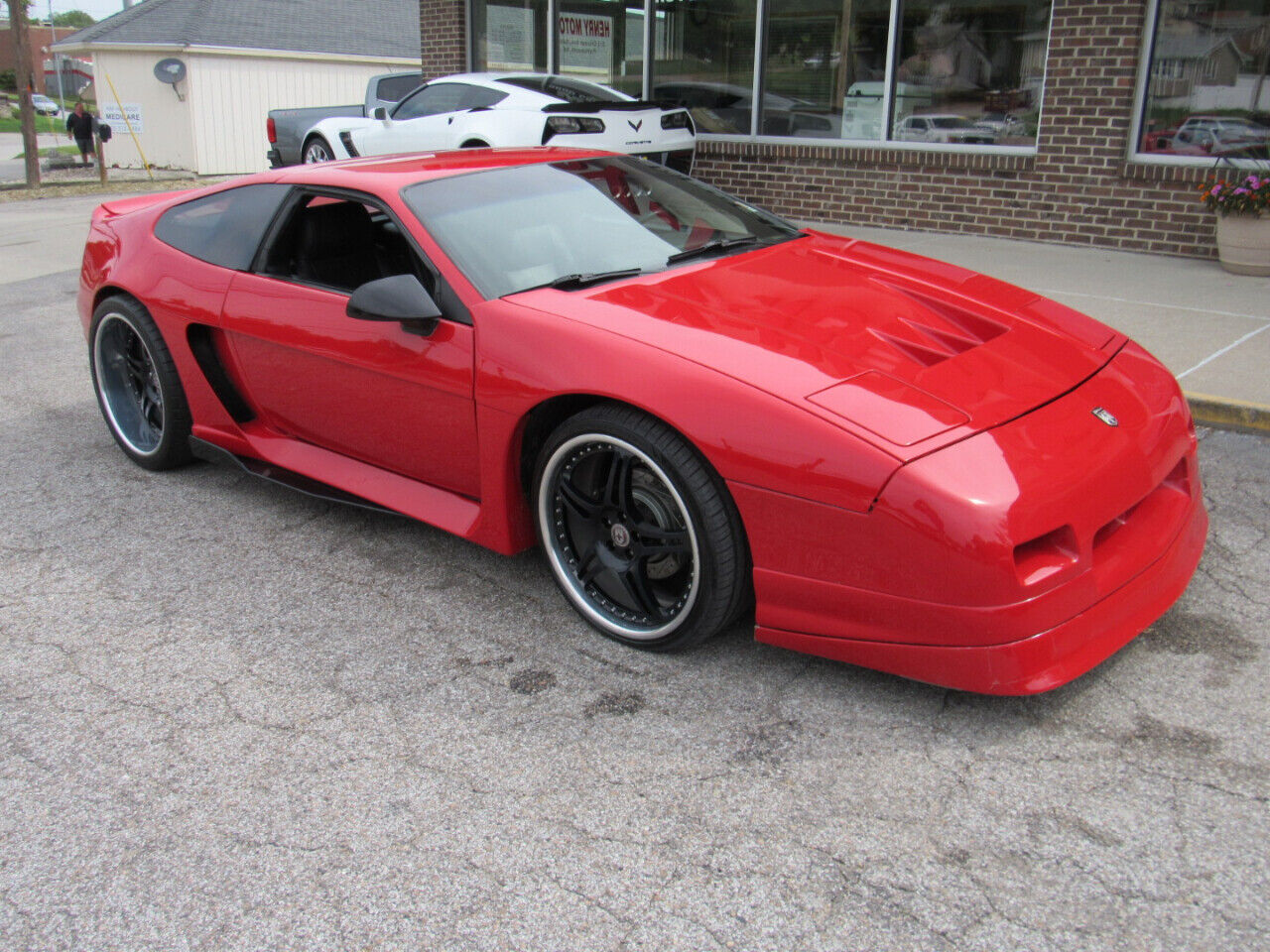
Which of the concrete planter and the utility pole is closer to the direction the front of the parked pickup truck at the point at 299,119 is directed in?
the concrete planter

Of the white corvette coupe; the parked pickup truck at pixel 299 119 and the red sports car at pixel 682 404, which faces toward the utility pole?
the white corvette coupe

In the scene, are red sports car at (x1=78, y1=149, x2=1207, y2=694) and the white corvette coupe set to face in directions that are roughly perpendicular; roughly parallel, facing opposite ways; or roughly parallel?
roughly parallel, facing opposite ways

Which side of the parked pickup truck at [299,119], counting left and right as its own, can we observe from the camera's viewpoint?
right

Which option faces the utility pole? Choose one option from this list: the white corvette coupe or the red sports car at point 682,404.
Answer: the white corvette coupe

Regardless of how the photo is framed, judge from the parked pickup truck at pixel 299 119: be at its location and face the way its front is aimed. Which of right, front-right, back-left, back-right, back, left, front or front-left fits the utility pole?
back-left

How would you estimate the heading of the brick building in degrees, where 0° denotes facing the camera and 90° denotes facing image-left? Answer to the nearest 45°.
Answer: approximately 45°

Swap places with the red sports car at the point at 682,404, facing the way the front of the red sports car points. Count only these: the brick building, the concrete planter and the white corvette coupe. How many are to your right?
0

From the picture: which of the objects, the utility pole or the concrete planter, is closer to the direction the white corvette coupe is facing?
the utility pole

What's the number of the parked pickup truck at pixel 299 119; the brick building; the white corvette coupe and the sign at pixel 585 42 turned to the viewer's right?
1

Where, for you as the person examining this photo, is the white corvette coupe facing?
facing away from the viewer and to the left of the viewer

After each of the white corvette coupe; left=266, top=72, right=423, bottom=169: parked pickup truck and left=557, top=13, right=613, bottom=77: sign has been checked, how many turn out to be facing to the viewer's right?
1

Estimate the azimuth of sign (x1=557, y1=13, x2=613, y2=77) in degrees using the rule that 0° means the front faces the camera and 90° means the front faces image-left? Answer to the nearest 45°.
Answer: approximately 180°

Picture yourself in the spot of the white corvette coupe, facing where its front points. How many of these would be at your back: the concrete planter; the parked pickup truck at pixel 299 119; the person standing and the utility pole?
1

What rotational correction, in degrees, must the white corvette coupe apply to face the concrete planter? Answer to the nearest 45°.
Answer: approximately 180°

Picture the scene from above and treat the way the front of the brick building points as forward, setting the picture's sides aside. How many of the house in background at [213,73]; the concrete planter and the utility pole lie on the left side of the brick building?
1

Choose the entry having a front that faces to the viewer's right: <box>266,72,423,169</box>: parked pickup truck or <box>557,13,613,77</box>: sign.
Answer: the parked pickup truck
